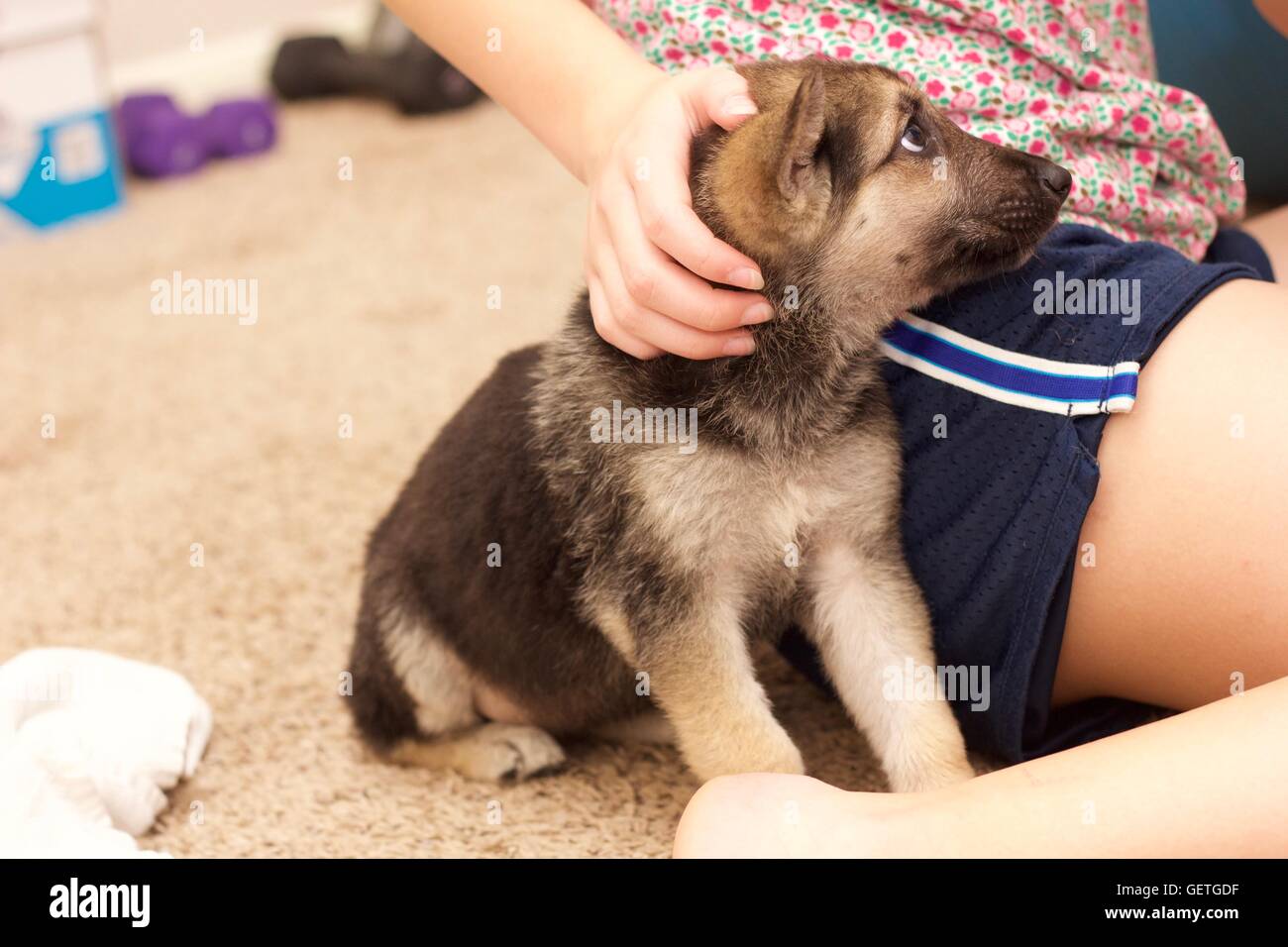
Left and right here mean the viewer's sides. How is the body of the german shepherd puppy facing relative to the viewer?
facing the viewer and to the right of the viewer

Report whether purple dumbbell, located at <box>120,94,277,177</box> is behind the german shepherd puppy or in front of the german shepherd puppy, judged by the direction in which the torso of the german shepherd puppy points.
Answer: behind
